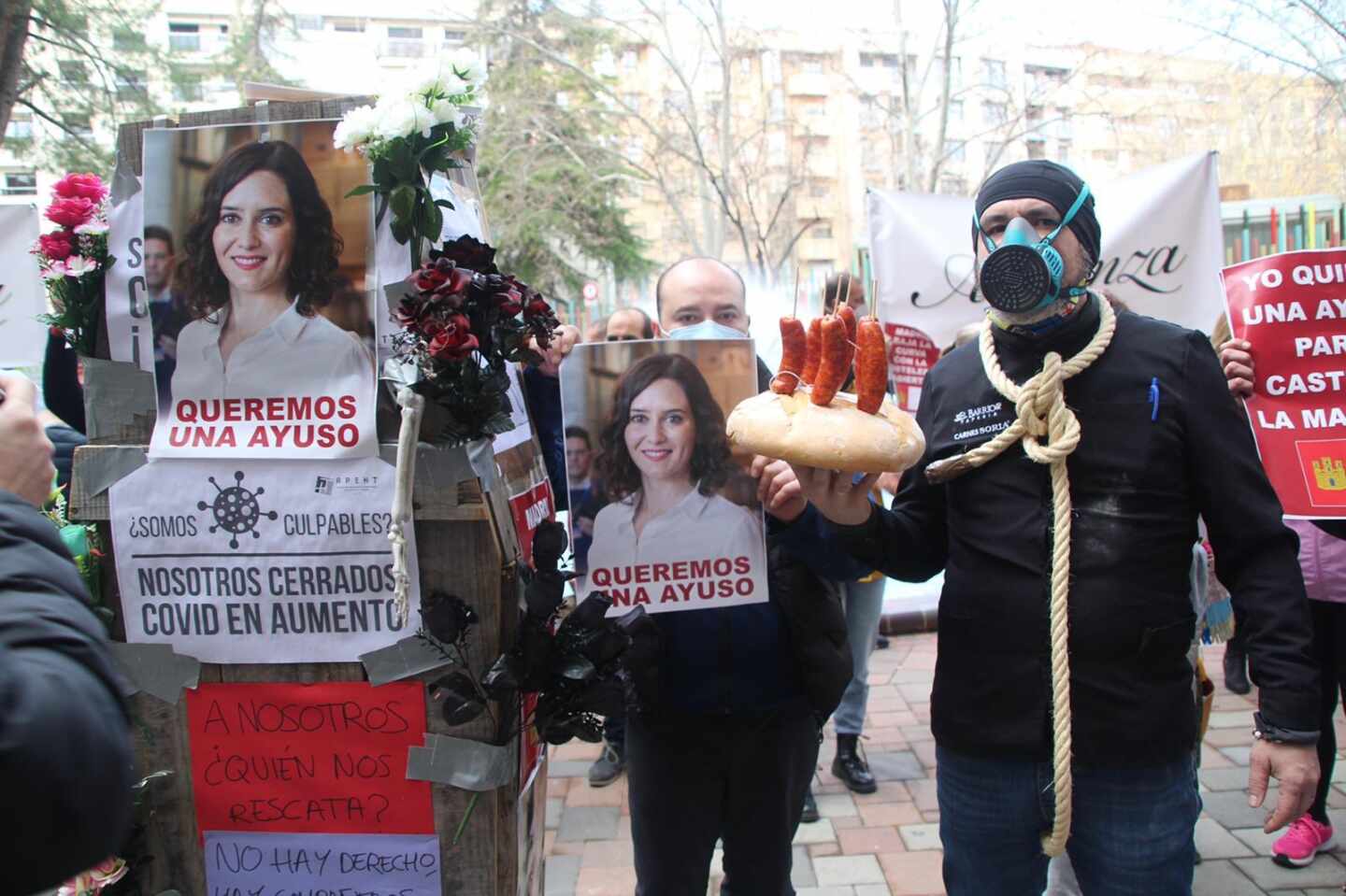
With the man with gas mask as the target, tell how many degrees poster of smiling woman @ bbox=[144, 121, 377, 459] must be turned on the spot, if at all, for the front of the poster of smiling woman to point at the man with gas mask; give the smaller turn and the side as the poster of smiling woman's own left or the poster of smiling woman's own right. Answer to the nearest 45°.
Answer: approximately 90° to the poster of smiling woman's own left

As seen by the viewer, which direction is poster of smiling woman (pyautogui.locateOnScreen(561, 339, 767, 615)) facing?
toward the camera

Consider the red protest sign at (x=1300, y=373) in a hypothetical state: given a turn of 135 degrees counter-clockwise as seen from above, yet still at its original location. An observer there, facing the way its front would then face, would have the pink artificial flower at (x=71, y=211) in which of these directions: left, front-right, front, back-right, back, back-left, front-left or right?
back

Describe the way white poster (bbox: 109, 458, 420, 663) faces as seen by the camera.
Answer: facing the viewer

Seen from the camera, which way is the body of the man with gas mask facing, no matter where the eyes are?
toward the camera

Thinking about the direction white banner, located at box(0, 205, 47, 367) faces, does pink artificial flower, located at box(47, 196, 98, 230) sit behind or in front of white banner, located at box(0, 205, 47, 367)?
in front

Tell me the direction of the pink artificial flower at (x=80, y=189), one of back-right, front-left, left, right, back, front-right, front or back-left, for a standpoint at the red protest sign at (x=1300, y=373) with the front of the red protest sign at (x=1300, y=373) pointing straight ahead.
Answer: front-right

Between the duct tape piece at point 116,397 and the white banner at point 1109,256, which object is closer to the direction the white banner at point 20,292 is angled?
the duct tape piece

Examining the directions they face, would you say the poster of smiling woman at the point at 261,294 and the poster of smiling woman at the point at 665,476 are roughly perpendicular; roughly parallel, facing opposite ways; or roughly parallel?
roughly parallel
